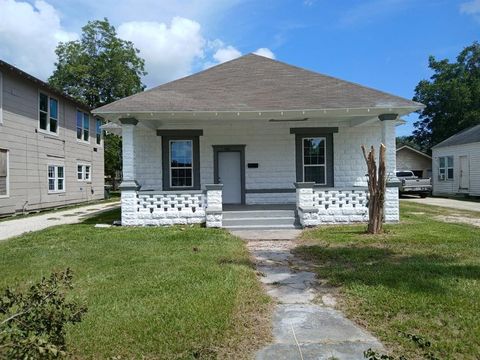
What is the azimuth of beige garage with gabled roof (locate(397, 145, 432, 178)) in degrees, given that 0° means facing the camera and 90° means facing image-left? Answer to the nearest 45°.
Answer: approximately 0°

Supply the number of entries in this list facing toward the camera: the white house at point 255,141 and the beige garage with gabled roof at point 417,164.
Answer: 2

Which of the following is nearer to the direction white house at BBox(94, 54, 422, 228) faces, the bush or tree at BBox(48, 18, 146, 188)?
the bush

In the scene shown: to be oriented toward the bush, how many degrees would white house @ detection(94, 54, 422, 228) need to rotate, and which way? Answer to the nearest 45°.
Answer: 0° — it already faces it

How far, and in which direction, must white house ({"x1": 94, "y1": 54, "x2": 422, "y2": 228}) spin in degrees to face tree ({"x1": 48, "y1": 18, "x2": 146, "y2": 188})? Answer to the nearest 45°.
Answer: approximately 135° to its right

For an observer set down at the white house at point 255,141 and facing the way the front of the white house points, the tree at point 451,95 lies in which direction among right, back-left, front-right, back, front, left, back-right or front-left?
back-left

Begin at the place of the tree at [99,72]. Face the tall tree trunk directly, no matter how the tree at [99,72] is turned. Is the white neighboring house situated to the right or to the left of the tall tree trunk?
left

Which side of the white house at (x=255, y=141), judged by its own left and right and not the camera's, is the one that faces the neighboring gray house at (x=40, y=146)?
right
